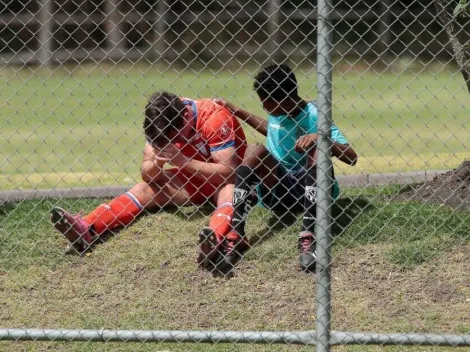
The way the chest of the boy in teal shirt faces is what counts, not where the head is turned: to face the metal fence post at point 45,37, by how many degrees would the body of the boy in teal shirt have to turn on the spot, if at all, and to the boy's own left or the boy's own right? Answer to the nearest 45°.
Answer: approximately 135° to the boy's own right

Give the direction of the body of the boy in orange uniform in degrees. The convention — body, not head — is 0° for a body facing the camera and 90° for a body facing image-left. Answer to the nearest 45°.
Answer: approximately 45°

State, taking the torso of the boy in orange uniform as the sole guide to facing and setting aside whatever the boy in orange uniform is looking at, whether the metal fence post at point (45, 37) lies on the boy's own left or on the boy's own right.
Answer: on the boy's own right

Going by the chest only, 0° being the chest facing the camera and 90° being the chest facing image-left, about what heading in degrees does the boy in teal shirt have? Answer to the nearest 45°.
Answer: approximately 0°

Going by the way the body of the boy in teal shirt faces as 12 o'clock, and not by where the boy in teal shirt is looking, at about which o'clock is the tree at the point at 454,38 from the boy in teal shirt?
The tree is roughly at 7 o'clock from the boy in teal shirt.

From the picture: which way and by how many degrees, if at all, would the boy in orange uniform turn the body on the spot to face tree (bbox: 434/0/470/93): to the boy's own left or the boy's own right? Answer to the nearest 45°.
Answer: approximately 180°

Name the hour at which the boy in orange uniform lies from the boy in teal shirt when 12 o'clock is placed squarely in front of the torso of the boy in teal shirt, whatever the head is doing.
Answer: The boy in orange uniform is roughly at 3 o'clock from the boy in teal shirt.

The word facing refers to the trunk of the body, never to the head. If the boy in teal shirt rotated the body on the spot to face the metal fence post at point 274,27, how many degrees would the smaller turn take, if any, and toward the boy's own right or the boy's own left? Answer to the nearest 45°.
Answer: approximately 180°

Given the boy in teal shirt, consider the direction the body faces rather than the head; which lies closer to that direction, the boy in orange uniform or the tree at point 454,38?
the boy in orange uniform

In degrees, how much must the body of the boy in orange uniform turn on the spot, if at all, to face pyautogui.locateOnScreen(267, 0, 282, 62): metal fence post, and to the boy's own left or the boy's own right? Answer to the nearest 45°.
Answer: approximately 135° to the boy's own right
